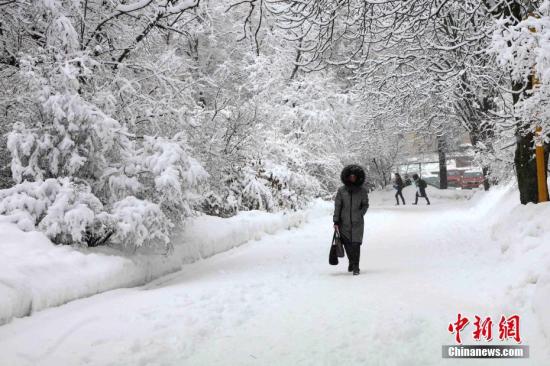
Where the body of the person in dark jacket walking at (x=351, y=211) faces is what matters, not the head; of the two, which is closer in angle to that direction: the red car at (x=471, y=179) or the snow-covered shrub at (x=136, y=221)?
the snow-covered shrub

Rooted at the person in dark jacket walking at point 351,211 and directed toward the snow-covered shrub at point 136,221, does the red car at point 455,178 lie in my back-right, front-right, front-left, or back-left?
back-right

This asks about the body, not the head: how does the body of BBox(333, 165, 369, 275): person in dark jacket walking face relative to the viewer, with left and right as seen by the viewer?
facing the viewer

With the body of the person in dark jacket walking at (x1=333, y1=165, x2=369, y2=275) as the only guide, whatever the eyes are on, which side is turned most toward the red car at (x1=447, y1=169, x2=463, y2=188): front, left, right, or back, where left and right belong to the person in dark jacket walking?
back

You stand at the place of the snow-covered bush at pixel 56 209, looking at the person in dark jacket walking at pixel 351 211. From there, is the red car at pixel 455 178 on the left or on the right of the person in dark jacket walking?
left

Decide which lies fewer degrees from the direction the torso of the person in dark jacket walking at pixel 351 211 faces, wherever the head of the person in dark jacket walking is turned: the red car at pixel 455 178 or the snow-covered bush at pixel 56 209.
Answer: the snow-covered bush

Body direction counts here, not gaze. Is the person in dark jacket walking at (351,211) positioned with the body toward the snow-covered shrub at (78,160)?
no

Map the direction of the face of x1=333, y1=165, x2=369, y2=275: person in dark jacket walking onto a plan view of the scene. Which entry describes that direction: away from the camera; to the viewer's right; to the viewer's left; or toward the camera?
toward the camera

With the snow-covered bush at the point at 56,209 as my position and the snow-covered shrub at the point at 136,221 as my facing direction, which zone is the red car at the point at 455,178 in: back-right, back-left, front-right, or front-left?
front-left

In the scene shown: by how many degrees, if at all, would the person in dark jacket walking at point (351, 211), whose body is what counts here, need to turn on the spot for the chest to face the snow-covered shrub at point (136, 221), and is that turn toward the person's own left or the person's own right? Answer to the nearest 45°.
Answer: approximately 45° to the person's own right

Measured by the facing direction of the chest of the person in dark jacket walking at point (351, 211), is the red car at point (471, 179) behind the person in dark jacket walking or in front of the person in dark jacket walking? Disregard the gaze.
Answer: behind

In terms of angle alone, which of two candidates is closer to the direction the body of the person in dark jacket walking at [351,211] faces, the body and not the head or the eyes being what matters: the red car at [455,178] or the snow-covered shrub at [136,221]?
the snow-covered shrub

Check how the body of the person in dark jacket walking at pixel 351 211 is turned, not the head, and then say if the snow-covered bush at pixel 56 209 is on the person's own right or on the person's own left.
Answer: on the person's own right
